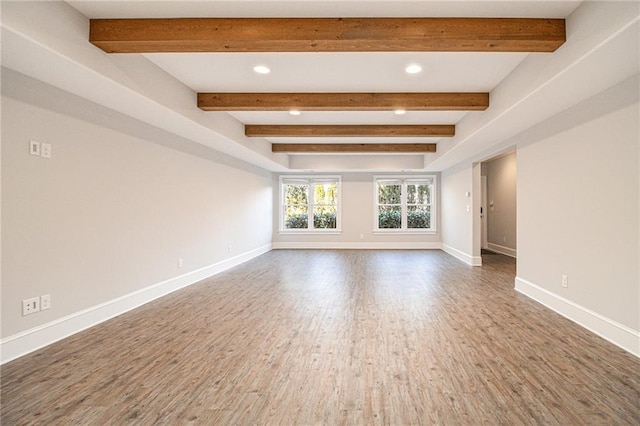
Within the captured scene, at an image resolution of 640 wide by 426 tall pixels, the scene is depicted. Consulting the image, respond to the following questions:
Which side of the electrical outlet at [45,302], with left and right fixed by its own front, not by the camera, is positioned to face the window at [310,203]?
left

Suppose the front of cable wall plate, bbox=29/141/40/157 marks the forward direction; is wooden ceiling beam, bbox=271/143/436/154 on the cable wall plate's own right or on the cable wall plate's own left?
on the cable wall plate's own left

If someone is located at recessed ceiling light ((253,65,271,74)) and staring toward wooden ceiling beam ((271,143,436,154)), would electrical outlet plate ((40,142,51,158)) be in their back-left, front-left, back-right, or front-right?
back-left

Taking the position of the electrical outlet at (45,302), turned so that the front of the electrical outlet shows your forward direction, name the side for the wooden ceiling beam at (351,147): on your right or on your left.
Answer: on your left

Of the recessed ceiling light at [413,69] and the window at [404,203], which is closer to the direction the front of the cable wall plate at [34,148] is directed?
the recessed ceiling light

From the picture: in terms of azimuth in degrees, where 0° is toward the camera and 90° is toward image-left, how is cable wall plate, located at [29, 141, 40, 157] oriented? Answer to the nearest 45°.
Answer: approximately 315°

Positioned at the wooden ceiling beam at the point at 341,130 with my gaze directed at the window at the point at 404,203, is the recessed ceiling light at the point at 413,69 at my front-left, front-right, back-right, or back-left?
back-right

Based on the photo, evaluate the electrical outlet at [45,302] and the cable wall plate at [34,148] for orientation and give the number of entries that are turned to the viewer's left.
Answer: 0

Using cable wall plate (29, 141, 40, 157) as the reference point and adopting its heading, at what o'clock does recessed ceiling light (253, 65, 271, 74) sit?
The recessed ceiling light is roughly at 11 o'clock from the cable wall plate.

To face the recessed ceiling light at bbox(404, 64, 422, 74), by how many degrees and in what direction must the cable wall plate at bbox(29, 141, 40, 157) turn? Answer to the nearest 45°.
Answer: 0° — it already faces it

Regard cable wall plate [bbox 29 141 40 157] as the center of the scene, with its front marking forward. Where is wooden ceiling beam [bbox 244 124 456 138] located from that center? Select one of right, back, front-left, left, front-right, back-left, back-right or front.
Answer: front-left
